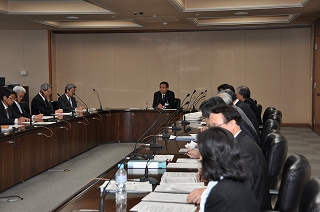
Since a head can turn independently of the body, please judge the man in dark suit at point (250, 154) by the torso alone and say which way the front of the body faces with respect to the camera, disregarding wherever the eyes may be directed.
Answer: to the viewer's left

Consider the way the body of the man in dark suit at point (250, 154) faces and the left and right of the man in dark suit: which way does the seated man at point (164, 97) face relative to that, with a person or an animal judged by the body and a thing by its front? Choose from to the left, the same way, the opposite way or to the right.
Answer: to the left

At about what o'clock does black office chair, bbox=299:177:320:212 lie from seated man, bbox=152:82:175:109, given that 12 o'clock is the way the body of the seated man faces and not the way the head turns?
The black office chair is roughly at 12 o'clock from the seated man.

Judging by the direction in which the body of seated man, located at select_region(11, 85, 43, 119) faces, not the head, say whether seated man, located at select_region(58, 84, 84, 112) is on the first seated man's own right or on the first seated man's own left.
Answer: on the first seated man's own left

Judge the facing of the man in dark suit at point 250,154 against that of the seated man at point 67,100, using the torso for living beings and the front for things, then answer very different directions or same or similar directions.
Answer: very different directions

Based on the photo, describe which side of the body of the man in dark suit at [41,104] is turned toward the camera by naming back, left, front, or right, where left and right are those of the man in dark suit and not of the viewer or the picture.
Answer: right

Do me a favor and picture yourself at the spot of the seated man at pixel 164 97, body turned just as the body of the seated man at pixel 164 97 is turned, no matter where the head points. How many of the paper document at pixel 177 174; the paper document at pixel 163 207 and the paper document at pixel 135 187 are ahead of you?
3

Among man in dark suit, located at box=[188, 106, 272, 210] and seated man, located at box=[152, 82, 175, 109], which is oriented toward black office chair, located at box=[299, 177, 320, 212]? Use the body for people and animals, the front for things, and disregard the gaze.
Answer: the seated man

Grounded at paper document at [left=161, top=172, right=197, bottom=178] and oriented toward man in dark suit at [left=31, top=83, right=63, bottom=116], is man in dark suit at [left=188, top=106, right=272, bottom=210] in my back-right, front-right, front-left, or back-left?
back-right
